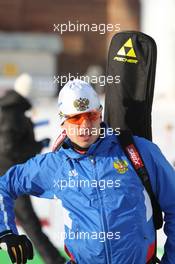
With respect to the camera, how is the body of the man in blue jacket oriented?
toward the camera

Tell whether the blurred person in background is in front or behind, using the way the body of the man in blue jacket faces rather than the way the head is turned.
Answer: behind
